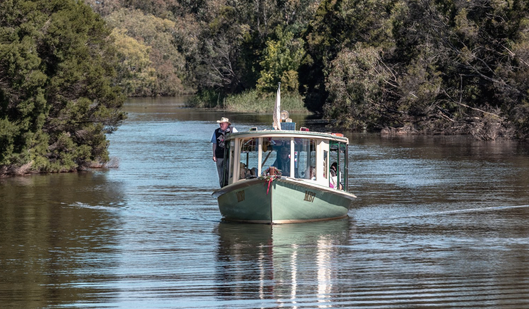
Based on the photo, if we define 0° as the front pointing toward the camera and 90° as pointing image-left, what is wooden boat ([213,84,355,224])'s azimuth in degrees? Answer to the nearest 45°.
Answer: approximately 0°

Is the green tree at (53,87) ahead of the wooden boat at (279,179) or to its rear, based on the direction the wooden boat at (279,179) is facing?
to the rear
